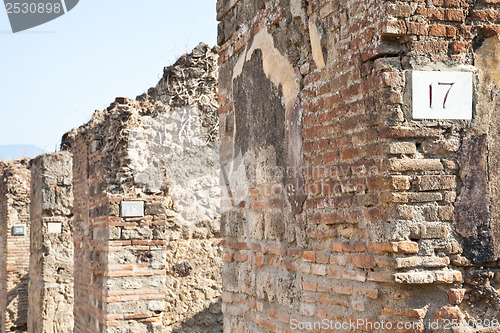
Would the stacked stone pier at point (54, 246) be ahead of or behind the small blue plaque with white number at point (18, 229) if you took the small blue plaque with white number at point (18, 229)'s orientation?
ahead

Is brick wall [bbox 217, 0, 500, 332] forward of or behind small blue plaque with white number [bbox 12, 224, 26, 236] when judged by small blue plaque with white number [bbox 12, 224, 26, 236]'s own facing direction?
forward

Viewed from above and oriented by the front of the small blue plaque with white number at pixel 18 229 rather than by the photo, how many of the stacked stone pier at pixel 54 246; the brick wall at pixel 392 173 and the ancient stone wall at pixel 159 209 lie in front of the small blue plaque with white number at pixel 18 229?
3

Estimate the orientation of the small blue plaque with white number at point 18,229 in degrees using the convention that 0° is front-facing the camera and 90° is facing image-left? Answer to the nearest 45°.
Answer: approximately 0°

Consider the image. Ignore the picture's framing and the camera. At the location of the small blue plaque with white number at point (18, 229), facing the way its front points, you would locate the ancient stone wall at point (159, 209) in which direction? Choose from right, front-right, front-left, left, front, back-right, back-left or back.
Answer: front
